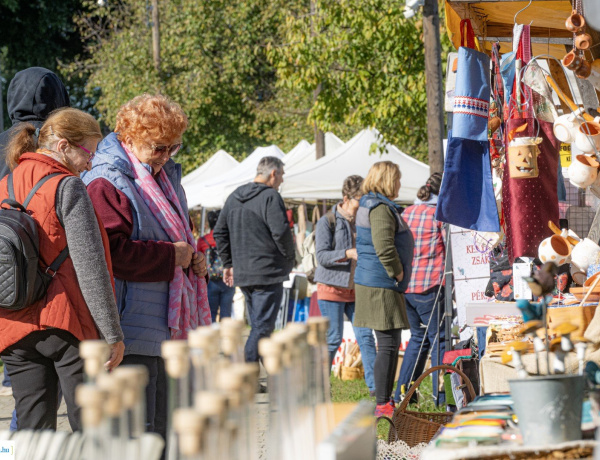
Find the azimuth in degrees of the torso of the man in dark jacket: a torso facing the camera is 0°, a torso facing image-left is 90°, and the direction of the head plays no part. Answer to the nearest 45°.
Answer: approximately 225°

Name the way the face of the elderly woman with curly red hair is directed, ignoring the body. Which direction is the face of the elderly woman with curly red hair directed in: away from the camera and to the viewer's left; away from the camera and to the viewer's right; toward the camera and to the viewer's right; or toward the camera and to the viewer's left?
toward the camera and to the viewer's right

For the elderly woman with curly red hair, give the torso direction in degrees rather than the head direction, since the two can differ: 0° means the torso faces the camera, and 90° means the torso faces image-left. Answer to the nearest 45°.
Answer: approximately 315°

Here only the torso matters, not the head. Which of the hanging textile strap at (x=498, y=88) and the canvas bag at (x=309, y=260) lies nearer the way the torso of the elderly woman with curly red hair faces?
the hanging textile strap

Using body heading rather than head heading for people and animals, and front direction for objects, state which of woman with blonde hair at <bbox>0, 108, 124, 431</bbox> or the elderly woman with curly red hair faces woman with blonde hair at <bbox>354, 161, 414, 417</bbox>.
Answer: woman with blonde hair at <bbox>0, 108, 124, 431</bbox>

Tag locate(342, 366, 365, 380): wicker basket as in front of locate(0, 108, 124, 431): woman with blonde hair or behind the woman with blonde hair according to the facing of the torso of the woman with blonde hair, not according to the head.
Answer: in front

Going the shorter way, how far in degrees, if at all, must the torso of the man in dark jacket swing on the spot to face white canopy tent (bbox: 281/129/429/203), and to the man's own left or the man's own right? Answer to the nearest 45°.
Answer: approximately 45° to the man's own left

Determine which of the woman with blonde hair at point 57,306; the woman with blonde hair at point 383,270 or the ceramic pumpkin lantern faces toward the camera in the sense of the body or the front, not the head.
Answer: the ceramic pumpkin lantern

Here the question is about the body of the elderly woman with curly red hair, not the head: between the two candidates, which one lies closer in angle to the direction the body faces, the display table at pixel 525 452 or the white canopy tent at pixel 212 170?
the display table

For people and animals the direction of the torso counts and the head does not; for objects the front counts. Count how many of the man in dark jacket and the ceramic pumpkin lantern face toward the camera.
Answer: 1

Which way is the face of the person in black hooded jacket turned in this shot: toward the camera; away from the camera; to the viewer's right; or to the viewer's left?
away from the camera

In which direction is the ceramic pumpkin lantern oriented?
toward the camera
